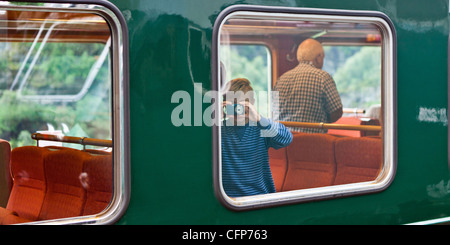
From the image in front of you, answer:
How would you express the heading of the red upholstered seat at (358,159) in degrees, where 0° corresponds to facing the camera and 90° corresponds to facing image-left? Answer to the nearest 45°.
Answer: approximately 0°

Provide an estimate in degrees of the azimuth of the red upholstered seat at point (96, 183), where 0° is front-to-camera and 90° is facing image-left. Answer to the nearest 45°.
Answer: approximately 45°

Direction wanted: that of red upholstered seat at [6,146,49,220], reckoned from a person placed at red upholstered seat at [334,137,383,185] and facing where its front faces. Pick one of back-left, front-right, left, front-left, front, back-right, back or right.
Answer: right

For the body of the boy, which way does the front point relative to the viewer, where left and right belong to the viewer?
facing the viewer

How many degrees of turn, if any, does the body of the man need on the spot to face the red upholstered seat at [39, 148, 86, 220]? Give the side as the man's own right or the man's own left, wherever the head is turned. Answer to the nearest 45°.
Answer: approximately 180°

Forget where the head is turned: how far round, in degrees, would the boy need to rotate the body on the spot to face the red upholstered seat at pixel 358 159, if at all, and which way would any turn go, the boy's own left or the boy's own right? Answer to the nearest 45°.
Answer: approximately 135° to the boy's own left

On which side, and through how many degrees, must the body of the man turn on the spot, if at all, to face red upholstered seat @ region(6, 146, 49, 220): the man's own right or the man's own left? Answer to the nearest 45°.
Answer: approximately 135° to the man's own left

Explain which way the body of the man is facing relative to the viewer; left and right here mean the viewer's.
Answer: facing away from the viewer and to the right of the viewer
